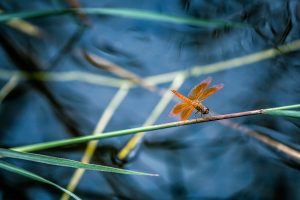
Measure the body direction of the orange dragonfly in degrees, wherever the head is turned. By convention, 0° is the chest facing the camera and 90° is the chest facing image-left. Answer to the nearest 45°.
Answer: approximately 315°
